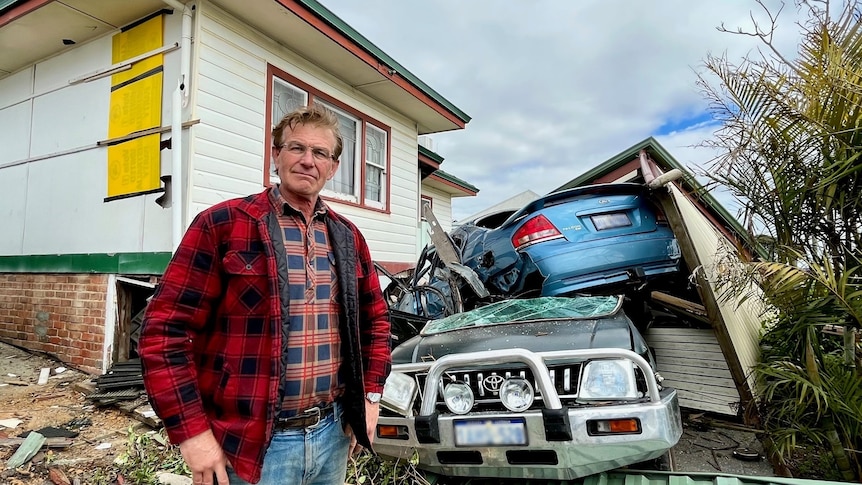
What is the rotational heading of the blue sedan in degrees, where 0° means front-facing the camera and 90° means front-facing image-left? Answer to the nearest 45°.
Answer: approximately 135°

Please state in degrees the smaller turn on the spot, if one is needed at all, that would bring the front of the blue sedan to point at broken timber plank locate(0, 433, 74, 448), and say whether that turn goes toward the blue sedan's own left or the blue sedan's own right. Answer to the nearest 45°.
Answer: approximately 45° to the blue sedan's own left

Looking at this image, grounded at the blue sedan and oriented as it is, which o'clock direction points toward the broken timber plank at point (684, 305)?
The broken timber plank is roughly at 4 o'clock from the blue sedan.

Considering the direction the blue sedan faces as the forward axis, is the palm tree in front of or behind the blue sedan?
behind
